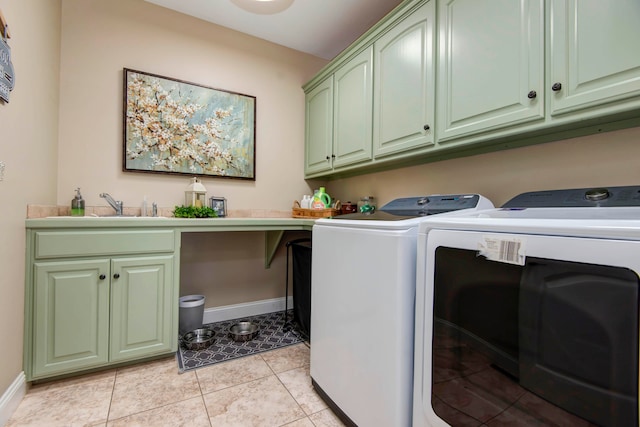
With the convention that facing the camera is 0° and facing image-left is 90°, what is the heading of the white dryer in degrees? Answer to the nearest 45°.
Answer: approximately 45°

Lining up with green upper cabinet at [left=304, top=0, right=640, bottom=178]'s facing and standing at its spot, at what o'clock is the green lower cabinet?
The green lower cabinet is roughly at 1 o'clock from the green upper cabinet.

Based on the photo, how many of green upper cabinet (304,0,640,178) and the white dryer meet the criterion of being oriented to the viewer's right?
0

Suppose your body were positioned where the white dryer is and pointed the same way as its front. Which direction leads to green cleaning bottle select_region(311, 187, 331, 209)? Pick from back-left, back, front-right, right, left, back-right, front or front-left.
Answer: right

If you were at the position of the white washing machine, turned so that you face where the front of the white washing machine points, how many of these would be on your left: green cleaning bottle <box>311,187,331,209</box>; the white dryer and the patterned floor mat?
1

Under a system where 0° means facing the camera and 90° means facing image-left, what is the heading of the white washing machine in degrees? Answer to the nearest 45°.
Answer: approximately 45°

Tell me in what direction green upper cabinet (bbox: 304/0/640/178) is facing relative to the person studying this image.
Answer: facing the viewer and to the left of the viewer

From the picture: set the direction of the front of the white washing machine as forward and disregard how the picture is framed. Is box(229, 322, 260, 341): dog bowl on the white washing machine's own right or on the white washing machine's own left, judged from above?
on the white washing machine's own right
